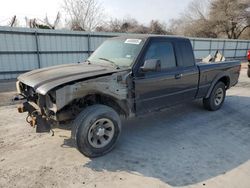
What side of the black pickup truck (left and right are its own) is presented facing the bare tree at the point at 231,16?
back

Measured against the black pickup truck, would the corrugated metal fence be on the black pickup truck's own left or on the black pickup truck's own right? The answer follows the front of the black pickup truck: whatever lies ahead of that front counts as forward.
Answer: on the black pickup truck's own right

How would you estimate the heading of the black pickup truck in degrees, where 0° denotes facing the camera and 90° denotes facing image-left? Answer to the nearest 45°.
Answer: approximately 45°

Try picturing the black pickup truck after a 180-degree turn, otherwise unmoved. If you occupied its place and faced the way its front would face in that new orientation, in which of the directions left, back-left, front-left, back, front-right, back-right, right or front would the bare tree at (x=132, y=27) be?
front-left

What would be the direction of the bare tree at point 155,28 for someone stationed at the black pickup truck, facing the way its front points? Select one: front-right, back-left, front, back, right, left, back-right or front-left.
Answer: back-right
